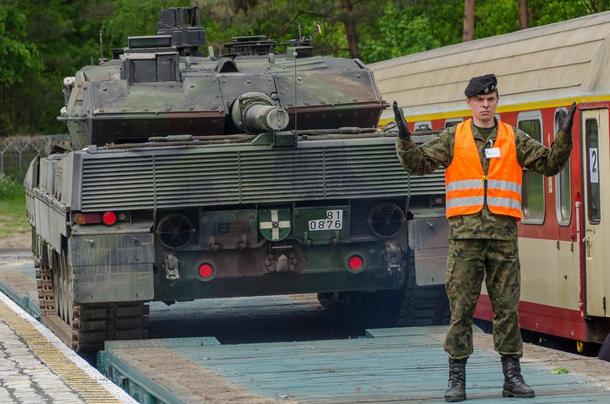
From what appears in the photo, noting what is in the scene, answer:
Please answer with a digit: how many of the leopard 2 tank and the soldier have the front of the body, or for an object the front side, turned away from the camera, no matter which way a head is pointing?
1

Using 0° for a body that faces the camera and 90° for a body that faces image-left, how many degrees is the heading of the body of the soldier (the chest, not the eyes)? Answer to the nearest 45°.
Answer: approximately 0°

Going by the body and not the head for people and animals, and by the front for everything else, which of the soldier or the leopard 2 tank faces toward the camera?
the soldier

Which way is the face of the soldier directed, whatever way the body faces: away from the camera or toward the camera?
toward the camera

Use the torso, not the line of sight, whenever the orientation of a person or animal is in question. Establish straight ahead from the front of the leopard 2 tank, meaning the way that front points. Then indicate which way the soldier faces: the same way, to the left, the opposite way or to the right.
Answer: the opposite way

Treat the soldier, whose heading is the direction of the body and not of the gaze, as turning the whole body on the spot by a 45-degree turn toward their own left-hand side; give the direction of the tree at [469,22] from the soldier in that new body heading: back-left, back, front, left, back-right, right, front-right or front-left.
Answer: back-left

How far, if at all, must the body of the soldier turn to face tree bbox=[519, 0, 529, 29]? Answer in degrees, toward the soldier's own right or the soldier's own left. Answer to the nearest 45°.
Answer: approximately 180°

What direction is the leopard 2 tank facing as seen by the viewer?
away from the camera

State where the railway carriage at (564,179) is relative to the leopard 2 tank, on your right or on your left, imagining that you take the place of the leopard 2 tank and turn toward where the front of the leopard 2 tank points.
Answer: on your right
